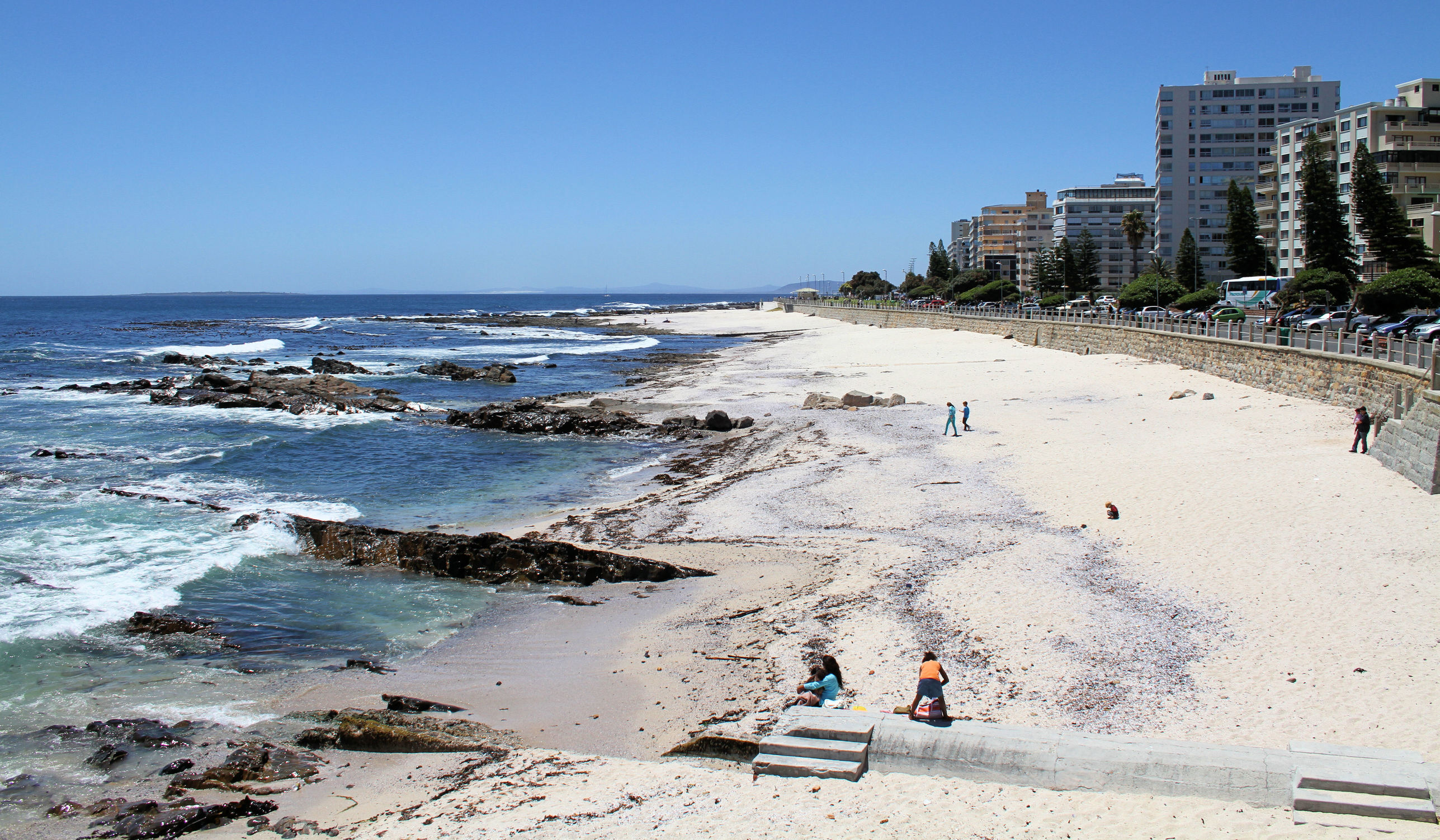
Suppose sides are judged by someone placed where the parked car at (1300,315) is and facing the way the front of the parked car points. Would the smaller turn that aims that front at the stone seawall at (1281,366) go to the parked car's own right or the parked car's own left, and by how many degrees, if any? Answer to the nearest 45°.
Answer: approximately 45° to the parked car's own left

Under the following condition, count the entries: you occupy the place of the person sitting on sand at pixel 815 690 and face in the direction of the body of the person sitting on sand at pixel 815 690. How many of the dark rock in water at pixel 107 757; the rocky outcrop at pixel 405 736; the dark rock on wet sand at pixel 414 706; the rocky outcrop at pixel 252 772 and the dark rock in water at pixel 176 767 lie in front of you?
5

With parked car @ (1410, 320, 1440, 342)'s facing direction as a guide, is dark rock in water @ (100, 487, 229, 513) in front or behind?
in front

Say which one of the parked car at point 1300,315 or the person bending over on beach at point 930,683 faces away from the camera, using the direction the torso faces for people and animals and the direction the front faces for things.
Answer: the person bending over on beach

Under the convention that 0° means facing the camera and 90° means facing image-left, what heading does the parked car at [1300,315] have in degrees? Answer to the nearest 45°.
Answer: approximately 45°

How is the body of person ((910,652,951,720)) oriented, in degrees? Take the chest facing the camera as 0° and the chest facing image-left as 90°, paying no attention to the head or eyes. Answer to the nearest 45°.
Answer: approximately 180°

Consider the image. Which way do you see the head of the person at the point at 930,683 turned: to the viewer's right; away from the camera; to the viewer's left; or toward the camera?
away from the camera

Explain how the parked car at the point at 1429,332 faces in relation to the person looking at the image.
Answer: facing the viewer and to the left of the viewer

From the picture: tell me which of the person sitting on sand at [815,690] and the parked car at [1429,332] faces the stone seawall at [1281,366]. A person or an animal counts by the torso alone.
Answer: the parked car

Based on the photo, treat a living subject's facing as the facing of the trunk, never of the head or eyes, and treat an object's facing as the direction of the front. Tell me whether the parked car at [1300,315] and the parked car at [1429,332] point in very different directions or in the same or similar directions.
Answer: same or similar directions

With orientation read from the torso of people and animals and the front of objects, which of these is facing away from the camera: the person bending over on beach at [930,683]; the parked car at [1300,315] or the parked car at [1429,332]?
the person bending over on beach

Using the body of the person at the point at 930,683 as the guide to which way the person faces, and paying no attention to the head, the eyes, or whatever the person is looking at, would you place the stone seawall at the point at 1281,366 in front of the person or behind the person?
in front

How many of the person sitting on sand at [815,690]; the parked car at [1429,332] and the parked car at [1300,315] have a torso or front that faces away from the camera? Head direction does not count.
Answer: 0

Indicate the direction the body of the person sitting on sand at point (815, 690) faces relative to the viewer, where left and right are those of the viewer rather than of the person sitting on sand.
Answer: facing to the left of the viewer

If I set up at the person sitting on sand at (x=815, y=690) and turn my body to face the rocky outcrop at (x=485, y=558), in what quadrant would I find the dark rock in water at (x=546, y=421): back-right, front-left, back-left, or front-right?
front-right
